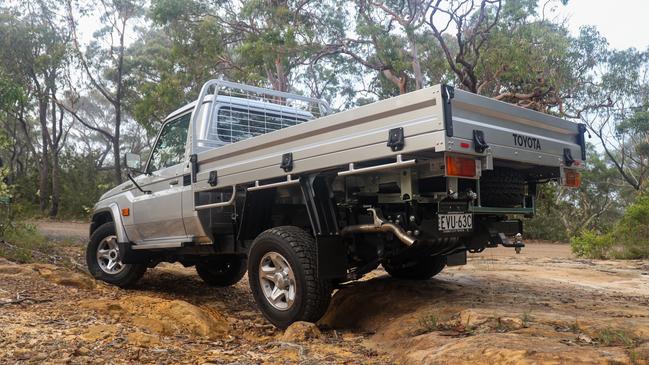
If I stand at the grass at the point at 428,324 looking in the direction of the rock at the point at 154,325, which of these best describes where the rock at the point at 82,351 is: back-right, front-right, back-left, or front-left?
front-left

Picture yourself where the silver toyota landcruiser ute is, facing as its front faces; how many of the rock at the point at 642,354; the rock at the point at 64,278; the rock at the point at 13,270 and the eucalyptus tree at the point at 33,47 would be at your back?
1

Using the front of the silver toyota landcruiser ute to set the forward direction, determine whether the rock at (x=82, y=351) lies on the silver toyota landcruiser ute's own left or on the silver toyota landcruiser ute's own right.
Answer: on the silver toyota landcruiser ute's own left

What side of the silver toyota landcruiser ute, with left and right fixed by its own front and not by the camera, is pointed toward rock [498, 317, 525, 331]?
back

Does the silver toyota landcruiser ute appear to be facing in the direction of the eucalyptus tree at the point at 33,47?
yes

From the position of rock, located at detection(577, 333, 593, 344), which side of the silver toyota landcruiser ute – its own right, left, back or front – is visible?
back

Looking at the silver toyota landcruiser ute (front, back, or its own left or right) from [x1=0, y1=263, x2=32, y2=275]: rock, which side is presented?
front

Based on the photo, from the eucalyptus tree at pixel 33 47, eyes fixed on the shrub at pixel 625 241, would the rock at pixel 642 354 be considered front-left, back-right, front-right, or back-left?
front-right

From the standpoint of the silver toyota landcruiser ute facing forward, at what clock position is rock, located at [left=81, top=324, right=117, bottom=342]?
The rock is roughly at 10 o'clock from the silver toyota landcruiser ute.

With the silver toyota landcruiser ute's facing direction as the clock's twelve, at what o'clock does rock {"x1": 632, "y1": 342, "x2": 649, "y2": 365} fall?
The rock is roughly at 6 o'clock from the silver toyota landcruiser ute.

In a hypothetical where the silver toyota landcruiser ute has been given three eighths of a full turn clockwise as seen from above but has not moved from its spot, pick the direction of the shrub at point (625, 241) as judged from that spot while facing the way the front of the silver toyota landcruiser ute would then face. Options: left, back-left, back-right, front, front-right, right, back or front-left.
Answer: front-left

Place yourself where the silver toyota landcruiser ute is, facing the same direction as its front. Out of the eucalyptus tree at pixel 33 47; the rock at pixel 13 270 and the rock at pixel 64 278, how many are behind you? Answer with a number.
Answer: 0

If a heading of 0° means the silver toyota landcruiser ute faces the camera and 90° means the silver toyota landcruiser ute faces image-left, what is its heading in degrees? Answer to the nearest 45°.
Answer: approximately 135°

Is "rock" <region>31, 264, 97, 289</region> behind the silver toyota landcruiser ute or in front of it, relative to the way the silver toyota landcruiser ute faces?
in front
